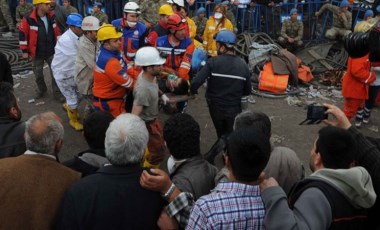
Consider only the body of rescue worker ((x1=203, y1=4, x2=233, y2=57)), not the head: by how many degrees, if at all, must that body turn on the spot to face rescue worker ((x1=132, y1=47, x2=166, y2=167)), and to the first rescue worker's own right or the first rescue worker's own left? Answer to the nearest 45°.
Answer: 0° — they already face them

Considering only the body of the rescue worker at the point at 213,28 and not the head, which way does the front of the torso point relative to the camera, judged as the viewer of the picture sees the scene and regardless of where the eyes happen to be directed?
toward the camera

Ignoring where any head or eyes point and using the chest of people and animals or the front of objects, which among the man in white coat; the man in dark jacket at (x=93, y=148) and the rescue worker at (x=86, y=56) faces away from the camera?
the man in dark jacket

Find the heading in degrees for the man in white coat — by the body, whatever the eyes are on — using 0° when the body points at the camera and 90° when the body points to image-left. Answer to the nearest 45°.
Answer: approximately 270°

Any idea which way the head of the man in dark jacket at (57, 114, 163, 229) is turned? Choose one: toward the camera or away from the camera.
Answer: away from the camera

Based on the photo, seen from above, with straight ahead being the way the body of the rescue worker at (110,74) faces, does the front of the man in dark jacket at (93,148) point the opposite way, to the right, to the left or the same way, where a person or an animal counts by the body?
to the left

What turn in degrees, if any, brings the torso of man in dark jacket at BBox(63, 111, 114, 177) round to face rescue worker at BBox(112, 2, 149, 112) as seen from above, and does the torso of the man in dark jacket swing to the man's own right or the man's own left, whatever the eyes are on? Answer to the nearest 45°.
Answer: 0° — they already face them

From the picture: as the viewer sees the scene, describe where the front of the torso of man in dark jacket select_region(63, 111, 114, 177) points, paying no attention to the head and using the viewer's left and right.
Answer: facing away from the viewer

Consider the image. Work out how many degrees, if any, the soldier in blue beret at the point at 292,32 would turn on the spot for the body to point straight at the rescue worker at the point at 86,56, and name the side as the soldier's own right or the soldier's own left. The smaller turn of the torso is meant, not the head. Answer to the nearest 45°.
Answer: approximately 45° to the soldier's own right

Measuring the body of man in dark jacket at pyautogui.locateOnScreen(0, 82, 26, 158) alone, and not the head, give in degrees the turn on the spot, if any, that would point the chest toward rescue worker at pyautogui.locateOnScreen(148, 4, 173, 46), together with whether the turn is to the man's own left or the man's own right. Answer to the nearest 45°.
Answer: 0° — they already face them

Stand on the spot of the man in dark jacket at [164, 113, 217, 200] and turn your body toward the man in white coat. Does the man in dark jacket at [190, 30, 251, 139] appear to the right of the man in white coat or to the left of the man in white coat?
right

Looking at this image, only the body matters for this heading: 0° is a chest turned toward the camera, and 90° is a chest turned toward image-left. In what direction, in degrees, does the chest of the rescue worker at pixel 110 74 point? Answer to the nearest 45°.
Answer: approximately 270°

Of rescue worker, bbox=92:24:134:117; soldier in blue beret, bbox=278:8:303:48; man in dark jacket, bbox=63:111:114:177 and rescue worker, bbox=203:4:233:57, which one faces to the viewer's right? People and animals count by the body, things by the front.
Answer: rescue worker, bbox=92:24:134:117
